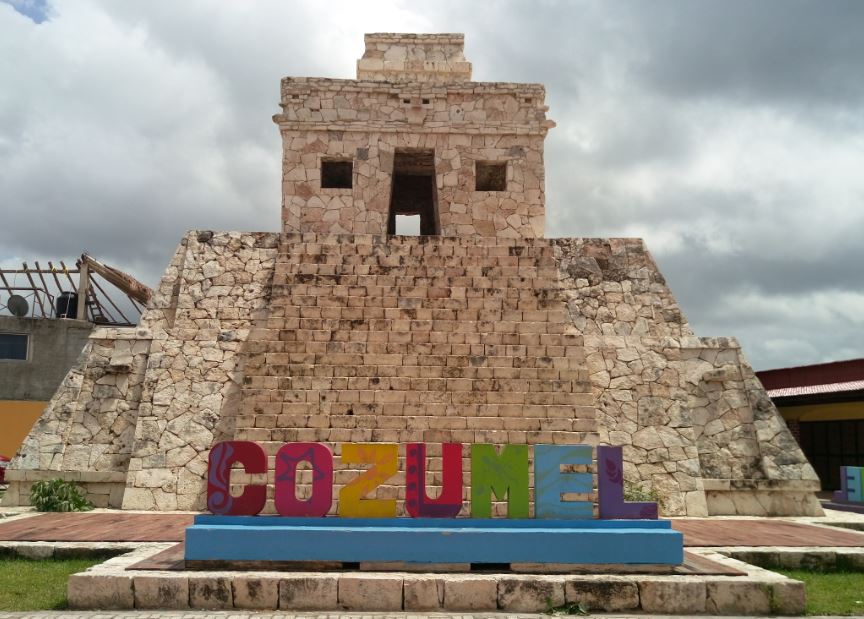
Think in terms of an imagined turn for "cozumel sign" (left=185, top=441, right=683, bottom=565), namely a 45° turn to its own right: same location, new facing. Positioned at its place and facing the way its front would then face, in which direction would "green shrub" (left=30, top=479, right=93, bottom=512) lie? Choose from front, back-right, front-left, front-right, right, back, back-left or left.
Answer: right

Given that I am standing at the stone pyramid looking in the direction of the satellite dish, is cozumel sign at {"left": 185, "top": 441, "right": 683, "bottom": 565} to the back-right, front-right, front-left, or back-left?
back-left

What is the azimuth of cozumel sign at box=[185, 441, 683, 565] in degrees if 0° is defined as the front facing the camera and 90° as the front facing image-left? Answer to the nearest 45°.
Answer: approximately 0°

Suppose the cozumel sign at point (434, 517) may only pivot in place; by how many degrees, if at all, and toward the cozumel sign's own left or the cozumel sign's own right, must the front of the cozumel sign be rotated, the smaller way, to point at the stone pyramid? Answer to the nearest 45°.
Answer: approximately 180°

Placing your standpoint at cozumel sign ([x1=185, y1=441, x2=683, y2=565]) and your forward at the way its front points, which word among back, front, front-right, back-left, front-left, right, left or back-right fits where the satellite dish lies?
back-right
